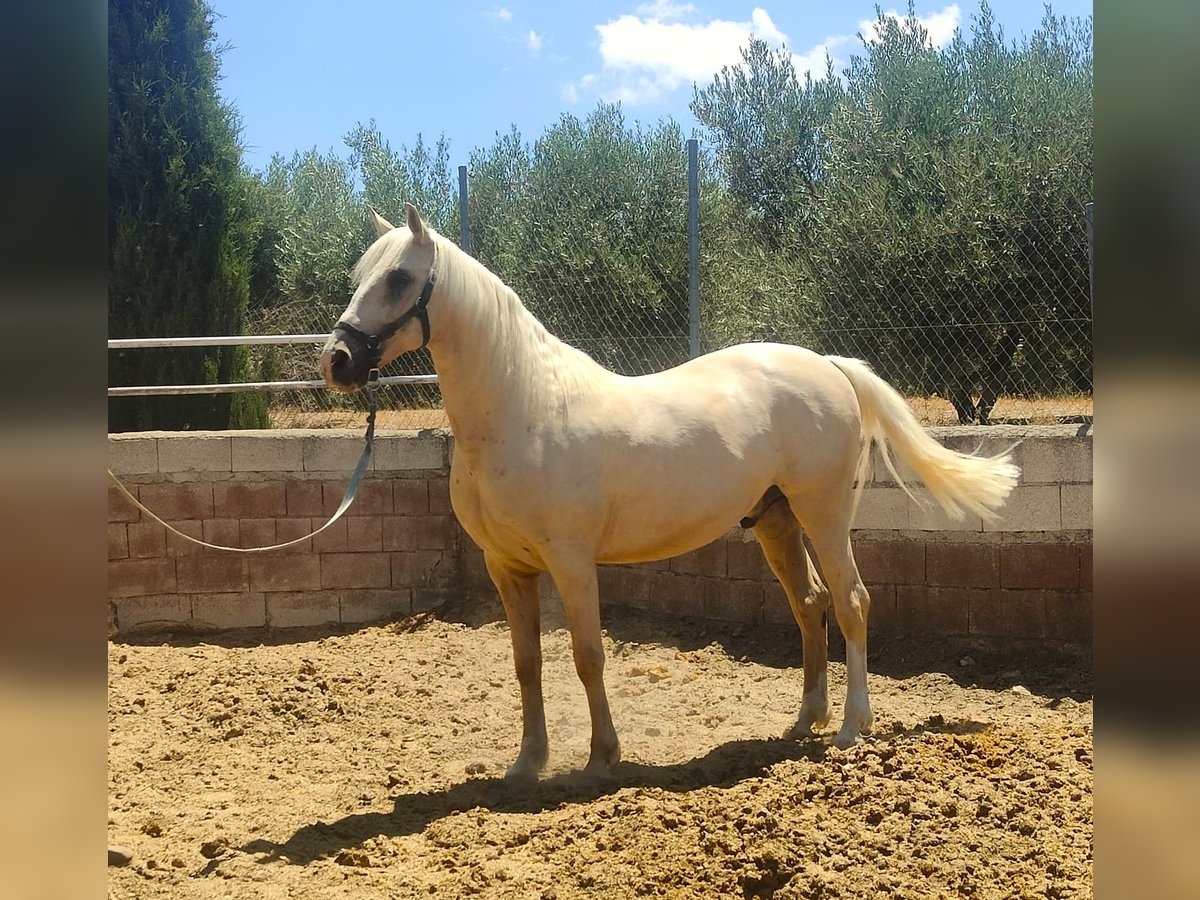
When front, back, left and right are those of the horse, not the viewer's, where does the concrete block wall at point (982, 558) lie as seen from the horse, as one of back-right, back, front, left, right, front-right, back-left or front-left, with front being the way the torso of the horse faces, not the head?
back

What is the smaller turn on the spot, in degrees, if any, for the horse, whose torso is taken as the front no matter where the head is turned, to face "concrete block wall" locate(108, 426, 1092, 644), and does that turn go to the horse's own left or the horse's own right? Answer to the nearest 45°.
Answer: approximately 90° to the horse's own right

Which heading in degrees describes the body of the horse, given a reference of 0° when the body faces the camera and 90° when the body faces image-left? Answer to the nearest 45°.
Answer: approximately 45°

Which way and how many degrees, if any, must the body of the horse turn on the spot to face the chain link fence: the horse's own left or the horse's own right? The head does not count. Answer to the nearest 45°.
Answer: approximately 135° to the horse's own right
